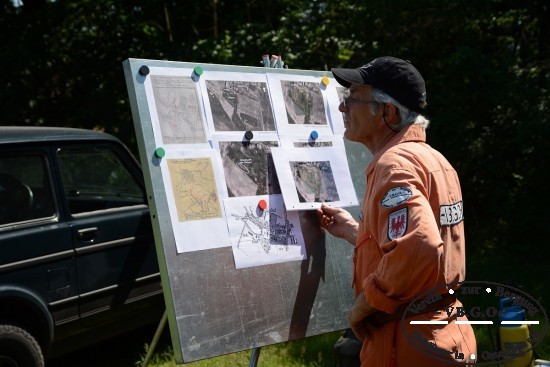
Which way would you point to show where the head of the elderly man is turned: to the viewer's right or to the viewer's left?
to the viewer's left

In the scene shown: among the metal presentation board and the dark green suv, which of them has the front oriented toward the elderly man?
the metal presentation board

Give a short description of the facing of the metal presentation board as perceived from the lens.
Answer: facing the viewer and to the right of the viewer
